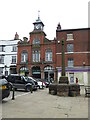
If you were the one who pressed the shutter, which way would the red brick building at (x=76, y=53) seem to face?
facing the viewer

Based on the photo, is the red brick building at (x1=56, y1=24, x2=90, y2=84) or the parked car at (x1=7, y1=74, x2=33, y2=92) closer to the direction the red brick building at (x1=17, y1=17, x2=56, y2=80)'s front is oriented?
the parked car

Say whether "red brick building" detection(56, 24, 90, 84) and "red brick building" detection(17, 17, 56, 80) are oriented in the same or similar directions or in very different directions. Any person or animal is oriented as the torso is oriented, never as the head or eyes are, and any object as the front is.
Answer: same or similar directions

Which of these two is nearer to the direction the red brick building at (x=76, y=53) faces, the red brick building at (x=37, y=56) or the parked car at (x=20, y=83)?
the parked car

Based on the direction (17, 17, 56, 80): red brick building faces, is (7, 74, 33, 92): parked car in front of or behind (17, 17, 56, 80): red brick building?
in front

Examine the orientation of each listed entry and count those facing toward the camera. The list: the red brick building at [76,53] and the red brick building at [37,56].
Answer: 2
